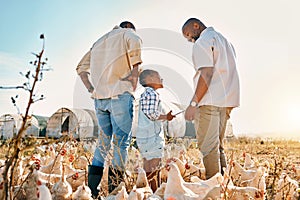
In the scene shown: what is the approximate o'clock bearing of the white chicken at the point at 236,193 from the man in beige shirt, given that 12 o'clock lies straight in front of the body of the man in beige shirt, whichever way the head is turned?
The white chicken is roughly at 3 o'clock from the man in beige shirt.

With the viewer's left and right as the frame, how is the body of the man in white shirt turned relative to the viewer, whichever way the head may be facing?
facing away from the viewer and to the left of the viewer

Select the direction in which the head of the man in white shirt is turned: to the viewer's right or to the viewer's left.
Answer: to the viewer's left

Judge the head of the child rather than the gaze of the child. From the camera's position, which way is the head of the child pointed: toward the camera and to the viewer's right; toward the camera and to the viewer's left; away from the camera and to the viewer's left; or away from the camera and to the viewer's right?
away from the camera and to the viewer's right

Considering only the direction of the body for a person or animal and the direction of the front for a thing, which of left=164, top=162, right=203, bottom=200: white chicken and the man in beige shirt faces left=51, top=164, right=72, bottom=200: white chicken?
left=164, top=162, right=203, bottom=200: white chicken

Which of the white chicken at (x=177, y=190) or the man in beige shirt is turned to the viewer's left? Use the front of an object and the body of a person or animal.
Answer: the white chicken

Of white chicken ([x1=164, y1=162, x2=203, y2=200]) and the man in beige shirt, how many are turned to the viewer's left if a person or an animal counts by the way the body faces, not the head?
1

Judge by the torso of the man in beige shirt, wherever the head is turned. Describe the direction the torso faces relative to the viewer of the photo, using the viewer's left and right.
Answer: facing away from the viewer and to the right of the viewer

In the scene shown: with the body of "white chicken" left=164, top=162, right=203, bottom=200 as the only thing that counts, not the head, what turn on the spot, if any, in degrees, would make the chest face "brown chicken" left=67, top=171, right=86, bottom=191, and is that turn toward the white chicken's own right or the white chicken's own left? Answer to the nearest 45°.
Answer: approximately 45° to the white chicken's own right

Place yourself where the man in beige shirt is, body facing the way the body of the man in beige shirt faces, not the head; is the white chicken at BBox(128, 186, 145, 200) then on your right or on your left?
on your right

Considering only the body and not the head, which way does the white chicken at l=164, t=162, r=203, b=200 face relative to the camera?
to the viewer's left
